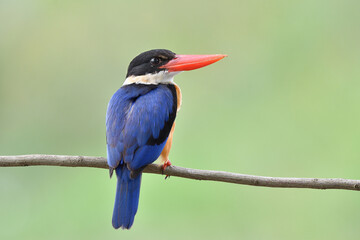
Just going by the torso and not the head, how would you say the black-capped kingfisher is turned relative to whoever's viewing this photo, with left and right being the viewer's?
facing away from the viewer and to the right of the viewer
